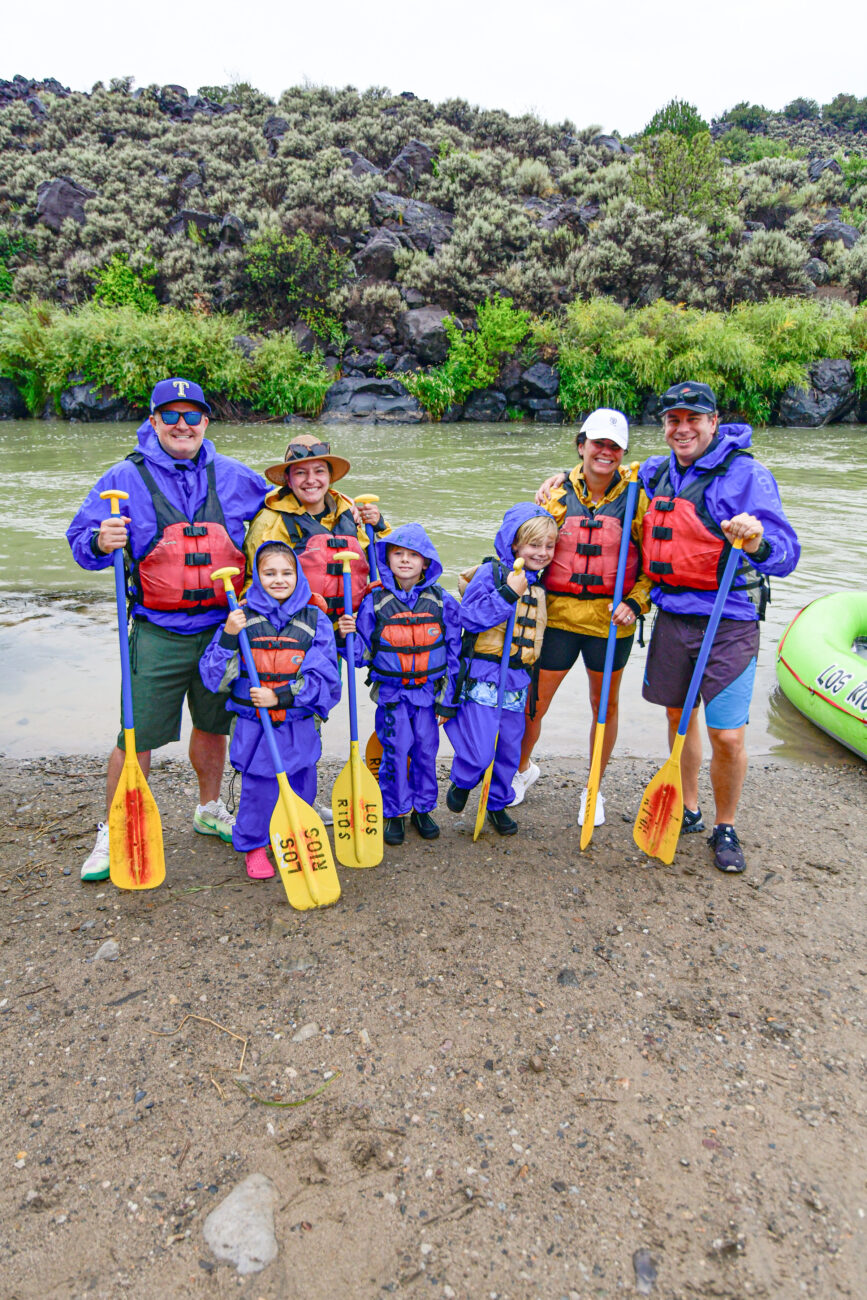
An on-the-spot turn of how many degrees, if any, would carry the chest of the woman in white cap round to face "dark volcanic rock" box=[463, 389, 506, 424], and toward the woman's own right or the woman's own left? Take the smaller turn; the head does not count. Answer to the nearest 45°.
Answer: approximately 180°

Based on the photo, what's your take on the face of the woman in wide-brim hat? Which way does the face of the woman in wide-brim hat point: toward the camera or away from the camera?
toward the camera

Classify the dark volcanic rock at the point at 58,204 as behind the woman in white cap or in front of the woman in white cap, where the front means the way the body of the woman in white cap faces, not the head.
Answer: behind

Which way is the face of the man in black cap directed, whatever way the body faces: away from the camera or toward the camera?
toward the camera

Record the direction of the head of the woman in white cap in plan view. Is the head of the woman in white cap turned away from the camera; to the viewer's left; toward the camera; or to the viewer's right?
toward the camera

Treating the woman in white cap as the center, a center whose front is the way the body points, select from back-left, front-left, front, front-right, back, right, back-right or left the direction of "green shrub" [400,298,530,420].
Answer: back

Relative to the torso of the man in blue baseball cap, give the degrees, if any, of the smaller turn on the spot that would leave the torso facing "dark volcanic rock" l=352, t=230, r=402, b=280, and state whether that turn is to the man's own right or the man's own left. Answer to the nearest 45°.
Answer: approximately 180°

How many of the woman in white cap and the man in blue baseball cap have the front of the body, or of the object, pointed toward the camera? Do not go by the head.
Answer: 2

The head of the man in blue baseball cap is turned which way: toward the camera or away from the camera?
toward the camera

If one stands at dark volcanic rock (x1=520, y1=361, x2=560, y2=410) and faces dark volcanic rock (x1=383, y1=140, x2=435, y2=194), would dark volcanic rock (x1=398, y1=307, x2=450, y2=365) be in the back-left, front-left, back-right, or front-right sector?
front-left

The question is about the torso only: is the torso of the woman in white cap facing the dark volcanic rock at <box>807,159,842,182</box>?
no

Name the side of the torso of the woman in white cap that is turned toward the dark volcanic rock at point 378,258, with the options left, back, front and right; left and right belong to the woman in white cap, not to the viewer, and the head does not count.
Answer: back

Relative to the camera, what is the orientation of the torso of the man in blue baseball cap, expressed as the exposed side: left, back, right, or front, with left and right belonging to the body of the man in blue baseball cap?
front

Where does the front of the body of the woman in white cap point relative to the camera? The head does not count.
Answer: toward the camera

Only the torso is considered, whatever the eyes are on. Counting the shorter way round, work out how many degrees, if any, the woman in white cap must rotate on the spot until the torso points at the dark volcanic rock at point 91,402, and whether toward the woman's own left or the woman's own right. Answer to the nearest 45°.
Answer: approximately 135° to the woman's own right

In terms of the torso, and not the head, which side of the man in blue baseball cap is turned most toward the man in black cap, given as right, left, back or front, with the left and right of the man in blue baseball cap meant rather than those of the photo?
left
